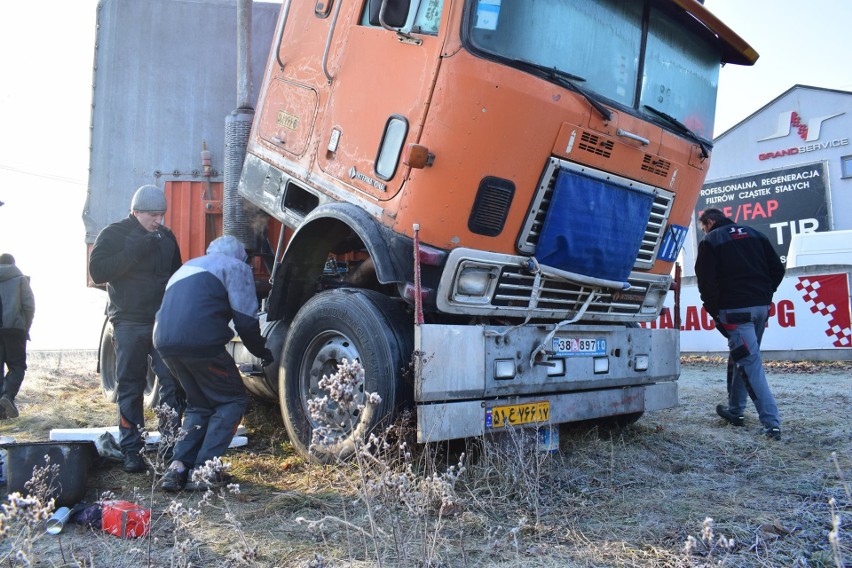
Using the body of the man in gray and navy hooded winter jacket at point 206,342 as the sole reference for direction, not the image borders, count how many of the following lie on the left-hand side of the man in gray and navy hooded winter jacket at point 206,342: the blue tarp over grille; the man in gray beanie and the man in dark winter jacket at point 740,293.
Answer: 1

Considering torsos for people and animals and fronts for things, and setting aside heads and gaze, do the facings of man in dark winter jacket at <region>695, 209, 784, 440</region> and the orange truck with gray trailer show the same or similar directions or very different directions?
very different directions

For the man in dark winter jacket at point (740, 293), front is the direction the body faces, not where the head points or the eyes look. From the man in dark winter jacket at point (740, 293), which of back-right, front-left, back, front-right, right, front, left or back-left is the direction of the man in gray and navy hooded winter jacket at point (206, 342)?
left

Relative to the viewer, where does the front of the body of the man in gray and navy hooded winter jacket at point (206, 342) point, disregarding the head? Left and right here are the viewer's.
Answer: facing away from the viewer and to the right of the viewer

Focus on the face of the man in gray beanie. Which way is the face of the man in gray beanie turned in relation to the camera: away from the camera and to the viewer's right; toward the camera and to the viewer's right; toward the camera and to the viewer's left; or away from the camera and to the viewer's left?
toward the camera and to the viewer's right

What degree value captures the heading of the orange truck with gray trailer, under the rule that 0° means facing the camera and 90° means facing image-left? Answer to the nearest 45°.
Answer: approximately 315°

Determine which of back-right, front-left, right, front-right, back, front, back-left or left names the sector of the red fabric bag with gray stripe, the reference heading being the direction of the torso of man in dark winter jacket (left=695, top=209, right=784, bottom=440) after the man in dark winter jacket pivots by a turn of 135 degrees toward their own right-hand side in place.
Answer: back-right

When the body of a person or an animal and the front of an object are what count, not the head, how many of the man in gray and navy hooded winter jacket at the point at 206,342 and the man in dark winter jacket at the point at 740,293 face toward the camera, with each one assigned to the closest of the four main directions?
0

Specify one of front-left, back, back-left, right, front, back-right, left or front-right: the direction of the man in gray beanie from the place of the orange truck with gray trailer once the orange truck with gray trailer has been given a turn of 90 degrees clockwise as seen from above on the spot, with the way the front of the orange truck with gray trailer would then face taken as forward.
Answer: front-right

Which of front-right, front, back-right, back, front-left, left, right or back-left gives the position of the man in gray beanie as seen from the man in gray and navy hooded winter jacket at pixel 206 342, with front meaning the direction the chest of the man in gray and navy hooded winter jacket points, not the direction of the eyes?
left

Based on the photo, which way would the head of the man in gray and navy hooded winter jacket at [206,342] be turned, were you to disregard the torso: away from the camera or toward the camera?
away from the camera

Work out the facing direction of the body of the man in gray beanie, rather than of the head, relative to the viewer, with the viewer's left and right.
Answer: facing the viewer and to the right of the viewer

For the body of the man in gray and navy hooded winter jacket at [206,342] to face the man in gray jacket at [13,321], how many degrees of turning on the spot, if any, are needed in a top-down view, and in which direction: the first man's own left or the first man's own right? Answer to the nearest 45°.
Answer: approximately 90° to the first man's own left

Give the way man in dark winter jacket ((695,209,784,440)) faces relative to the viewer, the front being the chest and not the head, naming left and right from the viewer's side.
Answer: facing away from the viewer and to the left of the viewer

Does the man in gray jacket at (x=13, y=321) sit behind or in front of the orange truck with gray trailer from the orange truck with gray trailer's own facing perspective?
behind

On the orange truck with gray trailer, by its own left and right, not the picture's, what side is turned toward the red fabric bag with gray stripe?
right
